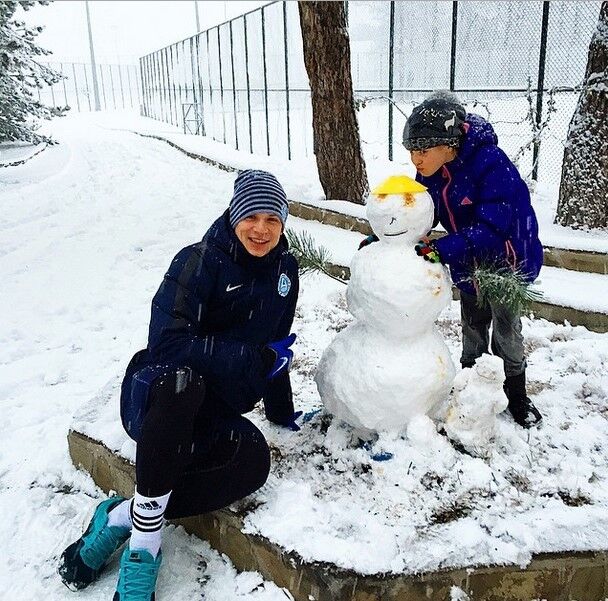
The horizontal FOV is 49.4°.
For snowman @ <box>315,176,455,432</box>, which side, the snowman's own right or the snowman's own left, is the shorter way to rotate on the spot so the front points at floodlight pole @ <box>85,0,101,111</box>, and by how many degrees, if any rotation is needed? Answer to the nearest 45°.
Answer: approximately 135° to the snowman's own right

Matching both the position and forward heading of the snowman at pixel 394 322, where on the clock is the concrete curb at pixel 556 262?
The concrete curb is roughly at 7 o'clock from the snowman.

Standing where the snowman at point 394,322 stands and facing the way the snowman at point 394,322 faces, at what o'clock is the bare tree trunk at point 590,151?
The bare tree trunk is roughly at 7 o'clock from the snowman.

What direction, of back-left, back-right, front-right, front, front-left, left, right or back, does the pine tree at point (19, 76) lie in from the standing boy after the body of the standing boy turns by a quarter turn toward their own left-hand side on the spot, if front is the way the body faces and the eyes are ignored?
back

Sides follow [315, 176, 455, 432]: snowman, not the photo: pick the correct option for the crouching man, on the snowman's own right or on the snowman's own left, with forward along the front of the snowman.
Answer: on the snowman's own right

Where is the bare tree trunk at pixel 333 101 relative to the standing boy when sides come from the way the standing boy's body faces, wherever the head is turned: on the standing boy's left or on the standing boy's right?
on the standing boy's right

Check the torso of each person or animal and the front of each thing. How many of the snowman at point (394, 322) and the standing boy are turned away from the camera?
0

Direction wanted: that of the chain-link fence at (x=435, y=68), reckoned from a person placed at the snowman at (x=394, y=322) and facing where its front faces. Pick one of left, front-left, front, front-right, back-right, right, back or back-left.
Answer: back

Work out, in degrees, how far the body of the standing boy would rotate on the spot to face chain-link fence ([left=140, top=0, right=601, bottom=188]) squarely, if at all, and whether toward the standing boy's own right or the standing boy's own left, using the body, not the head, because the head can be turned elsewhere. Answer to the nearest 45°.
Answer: approximately 135° to the standing boy's own right

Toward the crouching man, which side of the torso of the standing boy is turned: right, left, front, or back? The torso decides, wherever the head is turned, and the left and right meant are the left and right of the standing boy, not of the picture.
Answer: front

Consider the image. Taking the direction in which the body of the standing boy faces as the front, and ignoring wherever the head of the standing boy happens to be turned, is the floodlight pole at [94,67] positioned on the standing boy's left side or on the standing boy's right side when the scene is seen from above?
on the standing boy's right side
